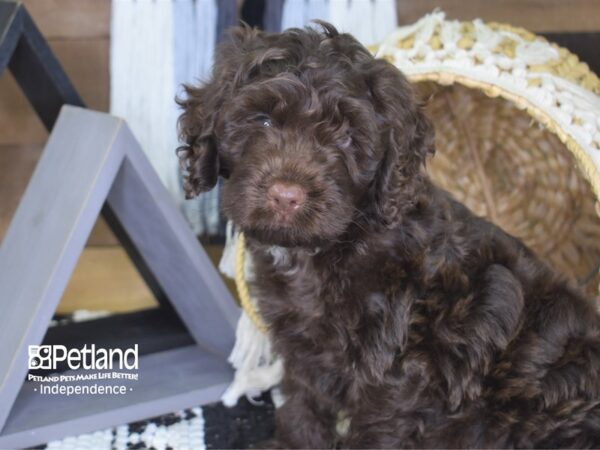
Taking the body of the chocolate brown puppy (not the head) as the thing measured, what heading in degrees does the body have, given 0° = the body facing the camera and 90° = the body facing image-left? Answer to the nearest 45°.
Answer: approximately 45°

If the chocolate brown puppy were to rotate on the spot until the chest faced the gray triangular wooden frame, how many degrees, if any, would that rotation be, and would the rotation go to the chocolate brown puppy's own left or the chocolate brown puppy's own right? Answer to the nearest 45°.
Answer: approximately 45° to the chocolate brown puppy's own right
